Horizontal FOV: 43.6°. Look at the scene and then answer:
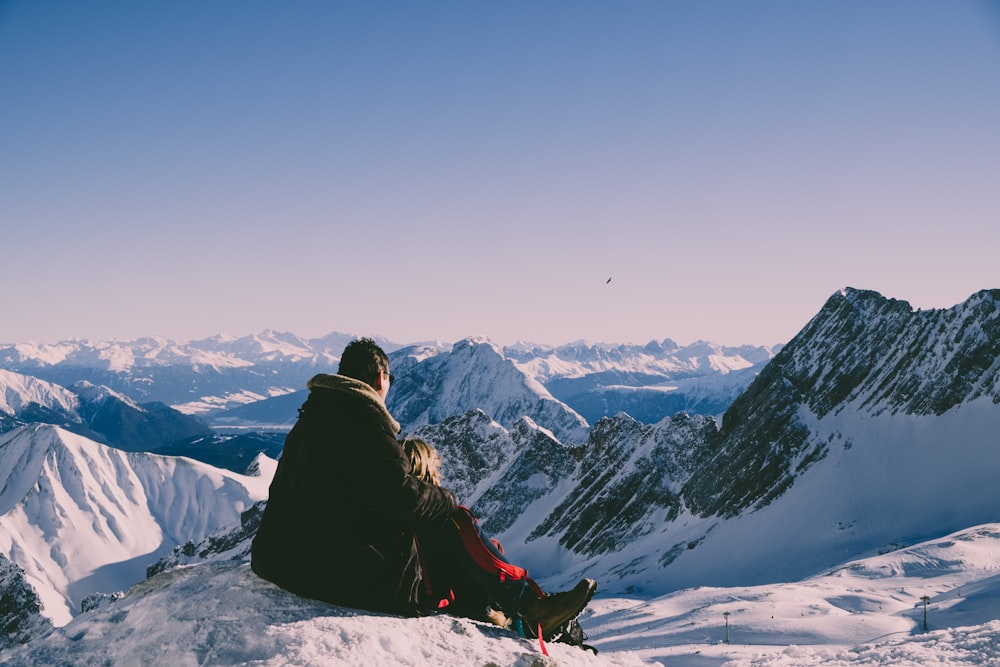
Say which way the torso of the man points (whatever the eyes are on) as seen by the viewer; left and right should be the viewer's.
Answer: facing away from the viewer and to the right of the viewer

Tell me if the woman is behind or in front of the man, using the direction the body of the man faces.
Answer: in front

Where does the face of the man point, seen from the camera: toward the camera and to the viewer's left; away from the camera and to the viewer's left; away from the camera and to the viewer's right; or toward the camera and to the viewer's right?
away from the camera and to the viewer's right
